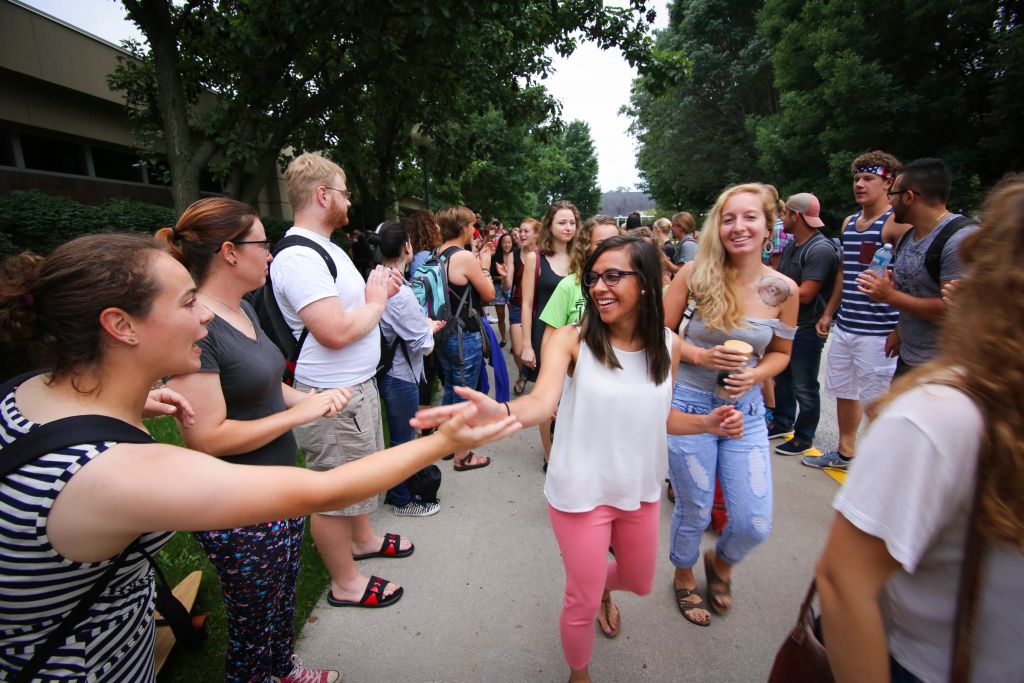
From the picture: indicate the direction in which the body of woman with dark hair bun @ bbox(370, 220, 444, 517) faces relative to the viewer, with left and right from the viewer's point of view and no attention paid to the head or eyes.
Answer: facing to the right of the viewer

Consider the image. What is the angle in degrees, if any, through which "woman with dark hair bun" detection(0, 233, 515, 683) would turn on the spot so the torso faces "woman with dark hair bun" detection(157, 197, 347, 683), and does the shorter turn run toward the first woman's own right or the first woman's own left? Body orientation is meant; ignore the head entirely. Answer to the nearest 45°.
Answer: approximately 45° to the first woman's own left

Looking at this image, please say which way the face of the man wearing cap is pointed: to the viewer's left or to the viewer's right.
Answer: to the viewer's left

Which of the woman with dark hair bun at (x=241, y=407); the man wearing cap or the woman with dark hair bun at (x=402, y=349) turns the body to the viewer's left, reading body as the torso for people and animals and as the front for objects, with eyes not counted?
the man wearing cap

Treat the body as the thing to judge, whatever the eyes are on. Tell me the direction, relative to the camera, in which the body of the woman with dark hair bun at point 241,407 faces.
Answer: to the viewer's right

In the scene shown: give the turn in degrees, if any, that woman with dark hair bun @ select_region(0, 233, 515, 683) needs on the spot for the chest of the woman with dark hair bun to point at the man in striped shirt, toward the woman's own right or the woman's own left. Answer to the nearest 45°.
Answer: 0° — they already face them

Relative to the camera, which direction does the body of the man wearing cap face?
to the viewer's left

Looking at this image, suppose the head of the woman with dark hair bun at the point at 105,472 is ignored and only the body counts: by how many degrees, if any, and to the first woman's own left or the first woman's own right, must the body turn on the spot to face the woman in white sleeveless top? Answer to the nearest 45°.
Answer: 0° — they already face them

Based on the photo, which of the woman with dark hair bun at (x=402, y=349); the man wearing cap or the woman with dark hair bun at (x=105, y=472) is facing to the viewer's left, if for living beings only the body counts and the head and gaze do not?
the man wearing cap

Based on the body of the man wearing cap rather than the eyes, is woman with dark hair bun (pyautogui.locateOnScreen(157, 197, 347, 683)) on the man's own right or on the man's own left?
on the man's own left

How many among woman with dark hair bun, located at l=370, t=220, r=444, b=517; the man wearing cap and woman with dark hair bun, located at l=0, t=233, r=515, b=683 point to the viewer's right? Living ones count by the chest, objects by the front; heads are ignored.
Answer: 2

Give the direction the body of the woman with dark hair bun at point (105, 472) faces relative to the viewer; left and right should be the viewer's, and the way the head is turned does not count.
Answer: facing to the right of the viewer
